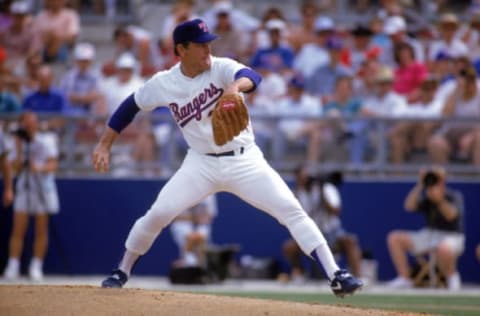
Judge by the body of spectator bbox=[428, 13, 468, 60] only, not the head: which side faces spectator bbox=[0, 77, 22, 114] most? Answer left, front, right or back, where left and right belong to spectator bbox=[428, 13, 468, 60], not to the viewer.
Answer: right

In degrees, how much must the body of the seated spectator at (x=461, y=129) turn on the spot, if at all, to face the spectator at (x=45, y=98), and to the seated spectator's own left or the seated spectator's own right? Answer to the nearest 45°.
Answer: approximately 45° to the seated spectator's own right

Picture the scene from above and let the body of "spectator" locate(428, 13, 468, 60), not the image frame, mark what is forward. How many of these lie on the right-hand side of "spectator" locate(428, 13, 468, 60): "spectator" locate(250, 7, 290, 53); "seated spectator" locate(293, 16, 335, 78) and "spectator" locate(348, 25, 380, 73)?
3
